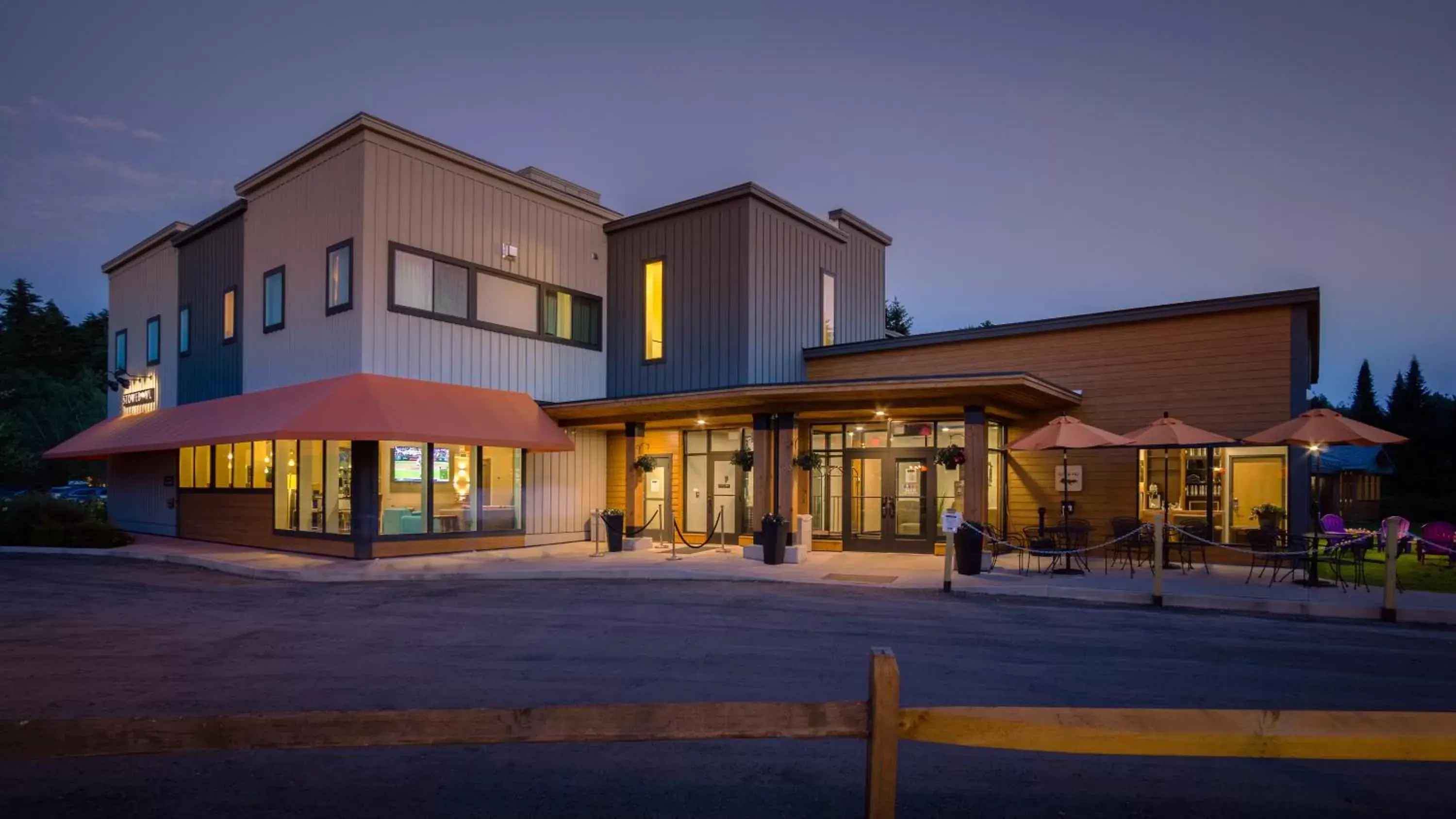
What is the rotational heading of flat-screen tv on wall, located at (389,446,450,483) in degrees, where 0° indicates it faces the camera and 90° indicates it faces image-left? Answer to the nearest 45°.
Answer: approximately 0°

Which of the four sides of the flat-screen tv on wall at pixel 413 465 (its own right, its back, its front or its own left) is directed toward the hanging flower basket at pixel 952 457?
left

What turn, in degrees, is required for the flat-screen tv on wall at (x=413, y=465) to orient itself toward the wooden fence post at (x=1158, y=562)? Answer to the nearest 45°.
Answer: approximately 45° to its left

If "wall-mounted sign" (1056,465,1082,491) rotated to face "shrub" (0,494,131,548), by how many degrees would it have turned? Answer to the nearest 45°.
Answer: approximately 90° to its right

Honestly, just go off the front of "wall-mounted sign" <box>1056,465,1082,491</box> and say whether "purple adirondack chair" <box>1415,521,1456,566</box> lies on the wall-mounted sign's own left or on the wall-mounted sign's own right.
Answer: on the wall-mounted sign's own left

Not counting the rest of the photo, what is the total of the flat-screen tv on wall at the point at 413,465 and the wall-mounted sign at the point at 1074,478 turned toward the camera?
2

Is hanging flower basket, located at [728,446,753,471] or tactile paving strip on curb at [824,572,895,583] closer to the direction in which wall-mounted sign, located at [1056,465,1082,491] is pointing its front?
the tactile paving strip on curb

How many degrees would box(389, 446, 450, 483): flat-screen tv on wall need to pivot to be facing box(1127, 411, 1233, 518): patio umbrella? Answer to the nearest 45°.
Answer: approximately 45° to its left

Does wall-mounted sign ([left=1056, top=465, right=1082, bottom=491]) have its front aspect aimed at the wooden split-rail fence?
yes
